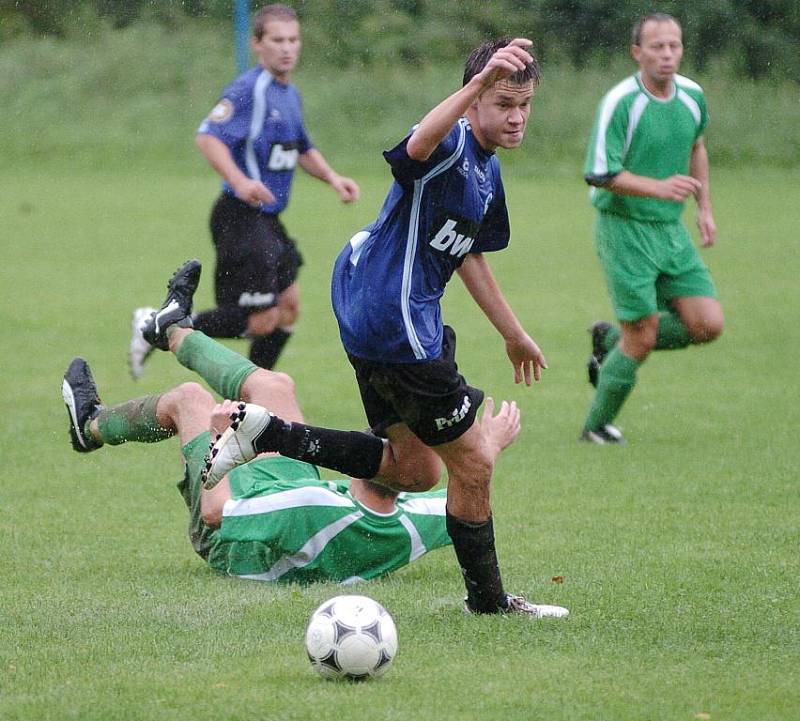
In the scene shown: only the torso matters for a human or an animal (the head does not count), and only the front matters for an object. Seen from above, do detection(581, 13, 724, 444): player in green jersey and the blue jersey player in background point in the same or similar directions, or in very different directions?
same or similar directions

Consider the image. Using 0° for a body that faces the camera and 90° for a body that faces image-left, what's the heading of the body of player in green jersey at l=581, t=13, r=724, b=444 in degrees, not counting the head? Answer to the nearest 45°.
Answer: approximately 315°

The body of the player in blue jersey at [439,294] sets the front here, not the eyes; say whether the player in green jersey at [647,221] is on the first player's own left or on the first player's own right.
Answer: on the first player's own left

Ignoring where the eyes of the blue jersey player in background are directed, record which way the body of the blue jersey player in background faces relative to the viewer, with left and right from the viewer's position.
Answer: facing the viewer and to the right of the viewer

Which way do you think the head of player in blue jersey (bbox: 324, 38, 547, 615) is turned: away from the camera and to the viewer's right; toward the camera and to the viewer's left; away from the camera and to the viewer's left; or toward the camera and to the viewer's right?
toward the camera and to the viewer's right

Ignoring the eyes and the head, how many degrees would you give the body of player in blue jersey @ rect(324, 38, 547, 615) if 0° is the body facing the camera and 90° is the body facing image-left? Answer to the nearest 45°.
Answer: approximately 315°

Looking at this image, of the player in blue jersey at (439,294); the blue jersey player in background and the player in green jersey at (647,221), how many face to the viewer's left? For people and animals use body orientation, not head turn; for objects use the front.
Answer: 0

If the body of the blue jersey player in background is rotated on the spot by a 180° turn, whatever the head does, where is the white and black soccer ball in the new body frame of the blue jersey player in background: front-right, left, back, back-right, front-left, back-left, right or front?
back-left

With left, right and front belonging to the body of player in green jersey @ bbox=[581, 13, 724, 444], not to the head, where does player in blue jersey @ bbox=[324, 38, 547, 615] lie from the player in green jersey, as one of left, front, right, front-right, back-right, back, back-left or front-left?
front-right

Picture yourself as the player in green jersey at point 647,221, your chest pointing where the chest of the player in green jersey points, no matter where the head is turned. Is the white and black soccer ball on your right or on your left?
on your right

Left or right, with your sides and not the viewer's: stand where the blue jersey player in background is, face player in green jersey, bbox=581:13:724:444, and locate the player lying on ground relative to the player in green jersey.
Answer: right

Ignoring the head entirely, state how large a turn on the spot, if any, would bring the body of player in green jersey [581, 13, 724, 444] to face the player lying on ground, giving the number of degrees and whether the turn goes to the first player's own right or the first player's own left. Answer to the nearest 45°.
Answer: approximately 45° to the first player's own right

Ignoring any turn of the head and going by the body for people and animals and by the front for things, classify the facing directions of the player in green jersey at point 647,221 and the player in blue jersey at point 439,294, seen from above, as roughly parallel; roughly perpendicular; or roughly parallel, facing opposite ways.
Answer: roughly parallel

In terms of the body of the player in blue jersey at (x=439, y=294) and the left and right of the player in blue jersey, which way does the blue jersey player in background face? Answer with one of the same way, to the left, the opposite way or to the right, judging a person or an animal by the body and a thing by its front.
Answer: the same way

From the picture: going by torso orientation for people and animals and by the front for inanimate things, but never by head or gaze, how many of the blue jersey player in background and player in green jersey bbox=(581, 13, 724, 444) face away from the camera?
0

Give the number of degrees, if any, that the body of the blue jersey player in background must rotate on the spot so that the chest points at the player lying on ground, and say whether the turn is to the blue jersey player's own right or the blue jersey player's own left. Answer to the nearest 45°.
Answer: approximately 45° to the blue jersey player's own right
